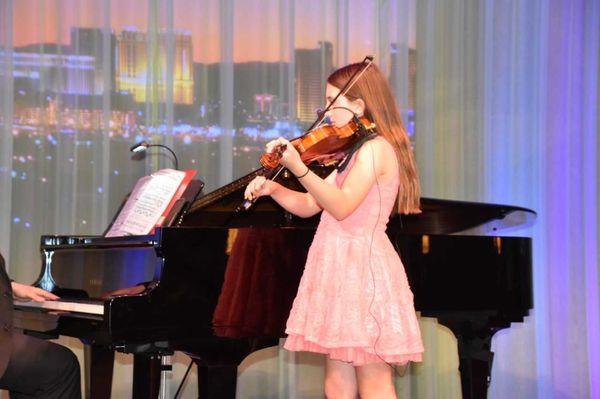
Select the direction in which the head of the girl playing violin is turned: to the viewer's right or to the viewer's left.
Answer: to the viewer's left

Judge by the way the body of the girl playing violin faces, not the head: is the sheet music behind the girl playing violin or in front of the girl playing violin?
in front

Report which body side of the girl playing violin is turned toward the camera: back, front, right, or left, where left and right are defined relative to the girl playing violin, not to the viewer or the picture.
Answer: left
